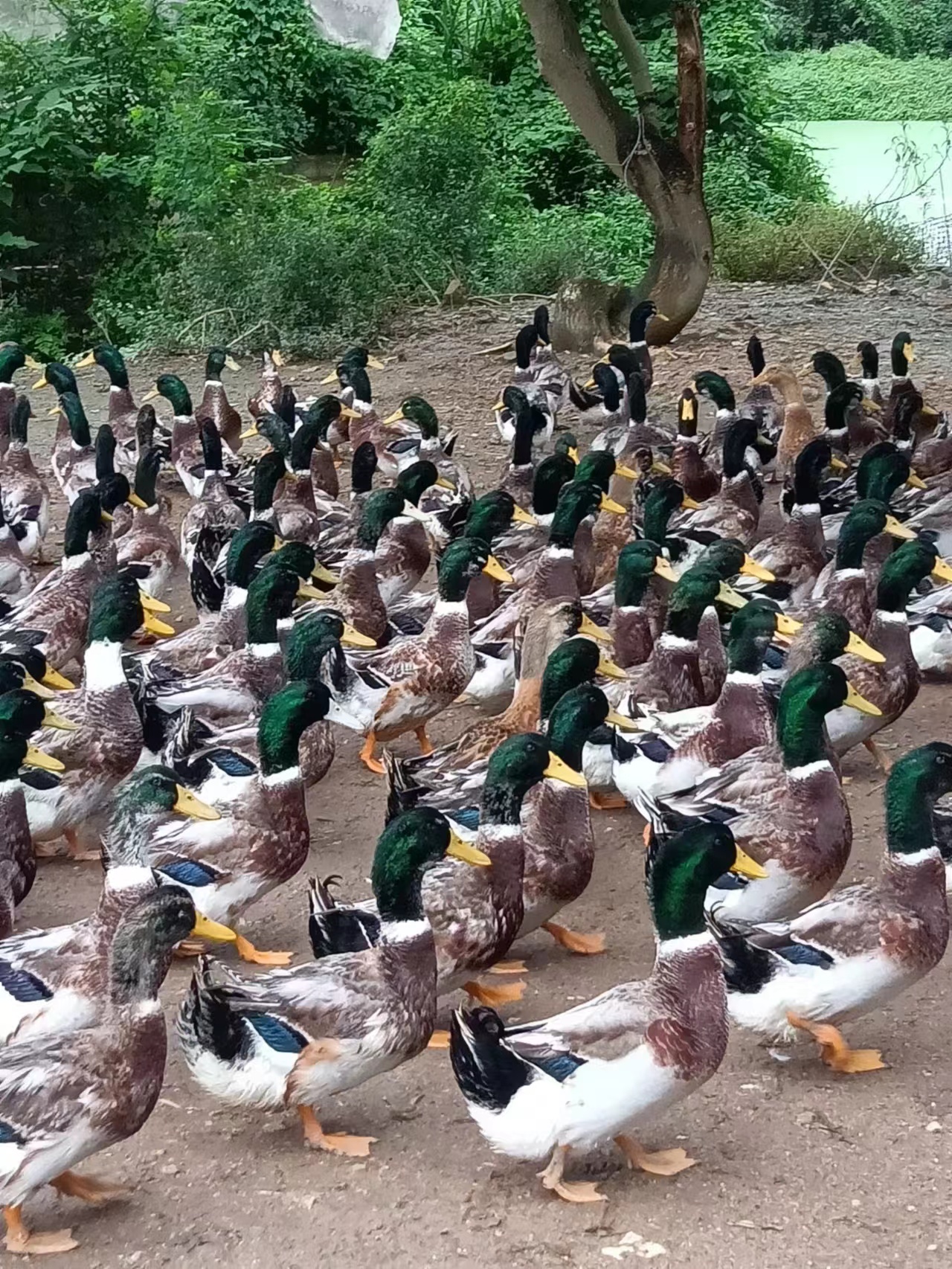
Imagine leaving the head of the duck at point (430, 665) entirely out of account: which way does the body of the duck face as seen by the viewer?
to the viewer's right

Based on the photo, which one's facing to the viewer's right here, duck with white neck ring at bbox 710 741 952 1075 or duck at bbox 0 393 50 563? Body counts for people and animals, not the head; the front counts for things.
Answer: the duck with white neck ring

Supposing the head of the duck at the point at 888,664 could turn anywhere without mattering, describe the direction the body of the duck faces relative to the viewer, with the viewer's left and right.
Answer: facing to the right of the viewer

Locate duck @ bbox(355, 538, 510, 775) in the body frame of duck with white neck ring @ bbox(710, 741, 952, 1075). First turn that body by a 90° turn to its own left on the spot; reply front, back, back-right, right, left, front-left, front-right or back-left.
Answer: front-left

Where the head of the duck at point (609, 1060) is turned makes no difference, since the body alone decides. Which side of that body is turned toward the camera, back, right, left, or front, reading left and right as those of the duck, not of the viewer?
right

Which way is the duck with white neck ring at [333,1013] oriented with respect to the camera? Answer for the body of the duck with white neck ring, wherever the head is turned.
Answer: to the viewer's right

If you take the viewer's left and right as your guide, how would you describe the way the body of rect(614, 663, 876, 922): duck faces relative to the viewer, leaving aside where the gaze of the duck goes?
facing to the right of the viewer

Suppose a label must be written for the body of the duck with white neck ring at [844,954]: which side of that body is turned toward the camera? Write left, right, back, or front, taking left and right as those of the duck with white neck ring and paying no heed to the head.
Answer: right
